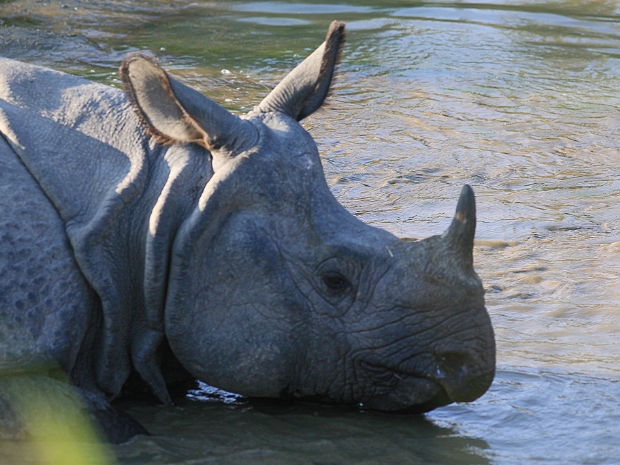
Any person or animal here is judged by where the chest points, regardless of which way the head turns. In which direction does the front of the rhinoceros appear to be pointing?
to the viewer's right
